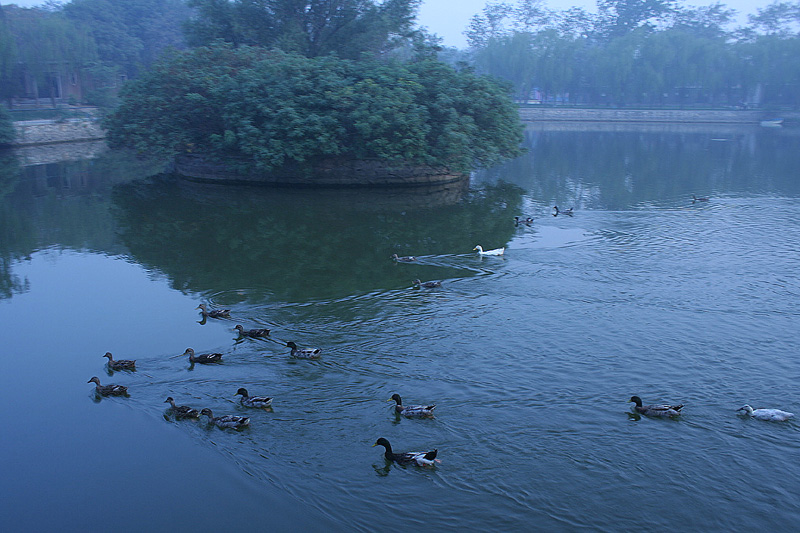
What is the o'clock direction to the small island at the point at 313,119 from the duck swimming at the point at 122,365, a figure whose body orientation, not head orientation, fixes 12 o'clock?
The small island is roughly at 4 o'clock from the duck swimming.

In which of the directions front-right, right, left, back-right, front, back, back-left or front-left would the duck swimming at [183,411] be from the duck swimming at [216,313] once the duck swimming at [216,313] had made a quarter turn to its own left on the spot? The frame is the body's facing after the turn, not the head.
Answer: front

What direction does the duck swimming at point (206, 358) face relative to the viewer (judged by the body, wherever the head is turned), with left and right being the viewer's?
facing to the left of the viewer

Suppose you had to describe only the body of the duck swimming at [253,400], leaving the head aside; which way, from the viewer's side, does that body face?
to the viewer's left

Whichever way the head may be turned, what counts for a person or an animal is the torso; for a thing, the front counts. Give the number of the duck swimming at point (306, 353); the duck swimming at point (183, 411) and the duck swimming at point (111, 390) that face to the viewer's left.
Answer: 3

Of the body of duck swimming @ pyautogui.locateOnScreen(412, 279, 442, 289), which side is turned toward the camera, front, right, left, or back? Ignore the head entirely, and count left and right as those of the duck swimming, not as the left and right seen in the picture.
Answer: left

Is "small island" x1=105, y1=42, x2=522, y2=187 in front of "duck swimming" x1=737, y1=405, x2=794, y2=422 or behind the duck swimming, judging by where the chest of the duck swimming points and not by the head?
in front

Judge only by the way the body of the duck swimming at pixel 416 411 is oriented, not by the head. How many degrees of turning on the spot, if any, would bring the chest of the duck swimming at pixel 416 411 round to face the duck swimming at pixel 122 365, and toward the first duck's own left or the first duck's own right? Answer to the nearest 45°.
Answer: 0° — it already faces it

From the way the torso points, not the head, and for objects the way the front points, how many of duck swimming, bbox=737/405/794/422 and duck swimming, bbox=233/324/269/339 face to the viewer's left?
2

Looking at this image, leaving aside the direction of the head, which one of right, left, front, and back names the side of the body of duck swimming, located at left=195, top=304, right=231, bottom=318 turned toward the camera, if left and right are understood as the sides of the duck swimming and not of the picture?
left

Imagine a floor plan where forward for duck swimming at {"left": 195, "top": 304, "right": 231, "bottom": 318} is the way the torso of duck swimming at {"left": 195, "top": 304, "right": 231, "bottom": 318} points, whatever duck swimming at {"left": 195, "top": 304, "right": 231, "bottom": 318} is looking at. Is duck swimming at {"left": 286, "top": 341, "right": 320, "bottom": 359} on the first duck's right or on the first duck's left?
on the first duck's left

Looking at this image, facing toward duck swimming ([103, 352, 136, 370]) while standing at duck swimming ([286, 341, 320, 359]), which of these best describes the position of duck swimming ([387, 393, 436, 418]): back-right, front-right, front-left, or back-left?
back-left

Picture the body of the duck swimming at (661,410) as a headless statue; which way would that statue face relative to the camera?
to the viewer's left

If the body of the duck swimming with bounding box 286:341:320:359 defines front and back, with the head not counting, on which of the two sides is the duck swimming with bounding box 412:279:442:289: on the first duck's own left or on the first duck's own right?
on the first duck's own right

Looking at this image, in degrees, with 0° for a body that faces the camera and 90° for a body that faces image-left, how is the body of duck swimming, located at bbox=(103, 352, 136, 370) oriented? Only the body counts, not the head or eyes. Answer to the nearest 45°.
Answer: approximately 90°

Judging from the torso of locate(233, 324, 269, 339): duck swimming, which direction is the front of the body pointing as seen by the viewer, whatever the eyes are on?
to the viewer's left
